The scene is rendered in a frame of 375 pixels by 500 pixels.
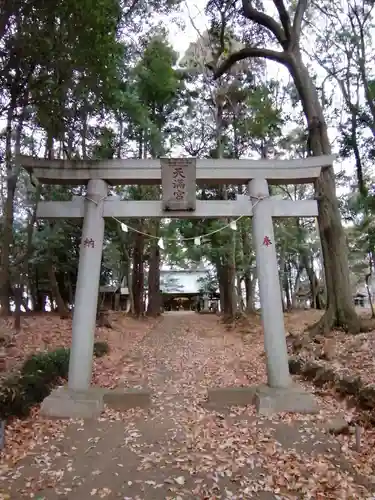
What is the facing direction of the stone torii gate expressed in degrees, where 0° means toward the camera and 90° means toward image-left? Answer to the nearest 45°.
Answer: approximately 0°

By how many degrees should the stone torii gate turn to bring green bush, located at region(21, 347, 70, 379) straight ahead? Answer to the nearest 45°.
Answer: approximately 135° to its right
